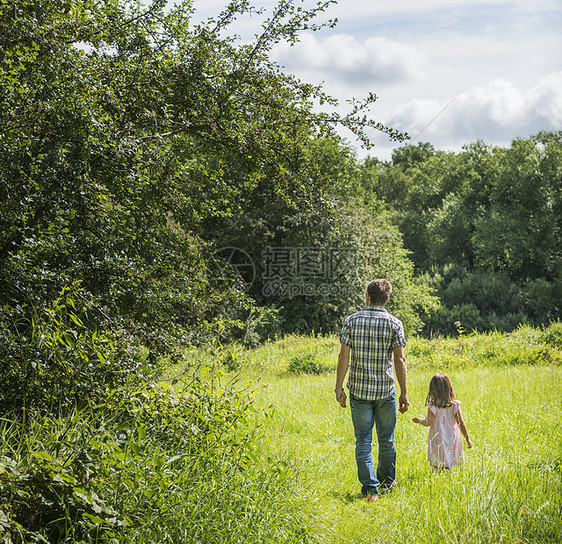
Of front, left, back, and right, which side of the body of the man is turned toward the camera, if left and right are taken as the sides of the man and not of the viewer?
back

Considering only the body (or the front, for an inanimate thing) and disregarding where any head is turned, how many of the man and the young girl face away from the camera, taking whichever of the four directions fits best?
2

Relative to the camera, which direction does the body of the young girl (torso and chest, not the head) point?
away from the camera

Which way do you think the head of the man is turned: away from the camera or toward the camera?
away from the camera

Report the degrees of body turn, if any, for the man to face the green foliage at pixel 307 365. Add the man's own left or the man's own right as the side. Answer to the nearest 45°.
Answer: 0° — they already face it
